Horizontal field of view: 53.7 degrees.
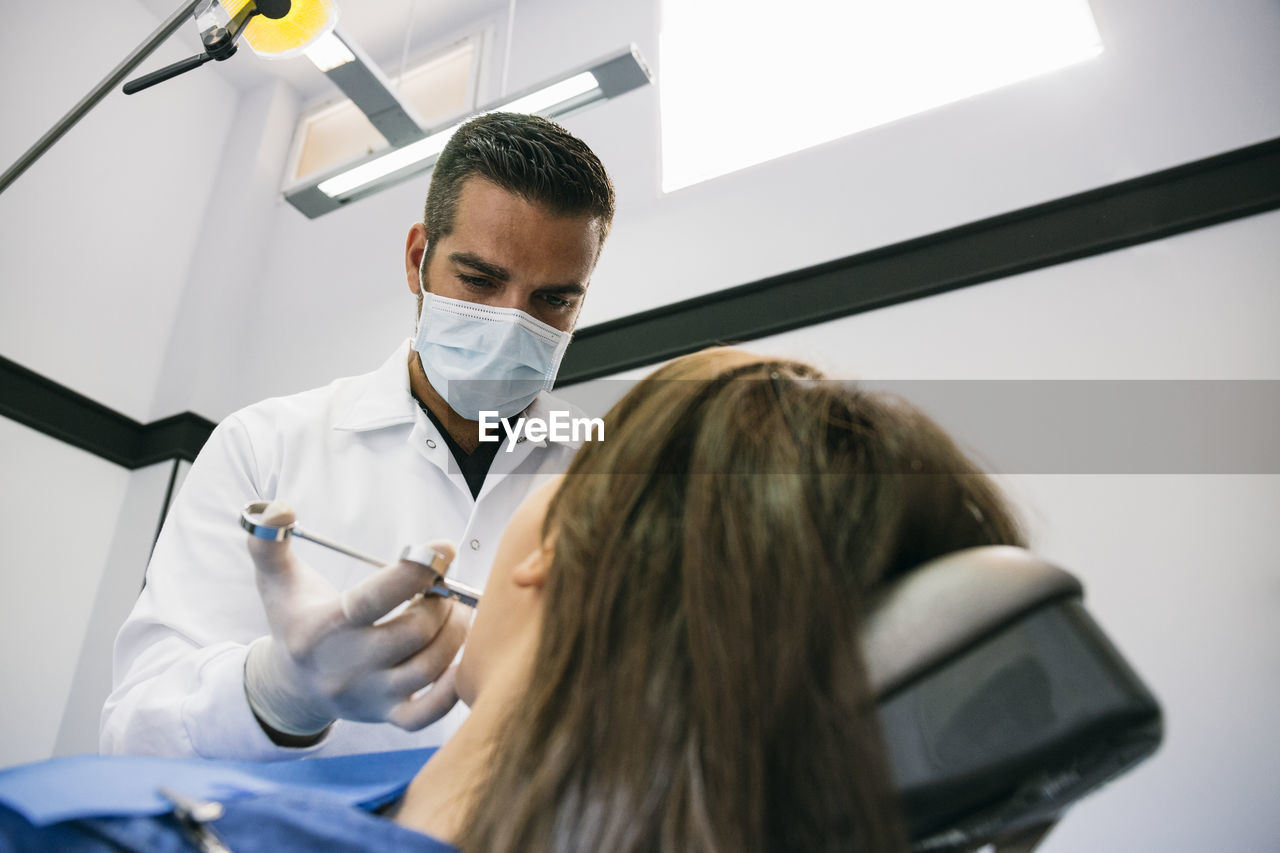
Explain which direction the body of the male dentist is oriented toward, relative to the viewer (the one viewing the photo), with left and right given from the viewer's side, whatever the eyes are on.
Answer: facing the viewer and to the right of the viewer

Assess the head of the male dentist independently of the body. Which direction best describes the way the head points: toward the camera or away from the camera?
toward the camera

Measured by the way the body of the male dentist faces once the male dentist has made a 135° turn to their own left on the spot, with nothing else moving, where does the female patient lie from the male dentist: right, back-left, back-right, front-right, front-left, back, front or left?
back
